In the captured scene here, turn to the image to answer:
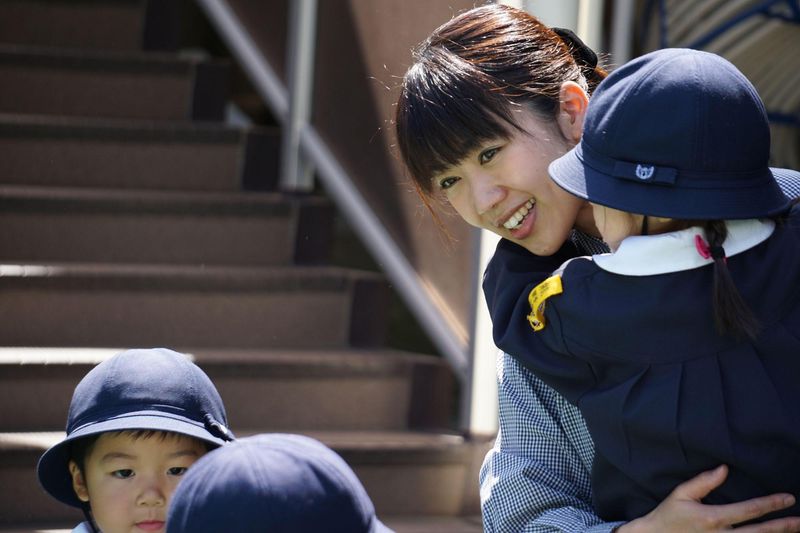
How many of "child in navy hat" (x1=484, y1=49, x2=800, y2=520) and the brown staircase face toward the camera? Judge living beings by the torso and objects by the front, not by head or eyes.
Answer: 1

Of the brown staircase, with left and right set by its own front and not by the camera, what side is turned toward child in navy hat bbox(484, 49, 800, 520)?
front

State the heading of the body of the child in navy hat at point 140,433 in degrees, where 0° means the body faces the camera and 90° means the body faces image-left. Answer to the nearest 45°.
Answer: approximately 315°

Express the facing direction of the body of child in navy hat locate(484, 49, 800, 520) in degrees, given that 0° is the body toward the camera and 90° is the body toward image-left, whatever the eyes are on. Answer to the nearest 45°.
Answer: approximately 135°

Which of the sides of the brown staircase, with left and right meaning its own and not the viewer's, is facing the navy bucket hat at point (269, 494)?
front

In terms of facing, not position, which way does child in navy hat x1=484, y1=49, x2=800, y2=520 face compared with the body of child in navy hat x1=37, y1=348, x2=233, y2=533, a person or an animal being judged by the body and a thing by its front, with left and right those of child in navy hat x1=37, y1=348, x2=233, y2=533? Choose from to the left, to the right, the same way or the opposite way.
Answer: the opposite way

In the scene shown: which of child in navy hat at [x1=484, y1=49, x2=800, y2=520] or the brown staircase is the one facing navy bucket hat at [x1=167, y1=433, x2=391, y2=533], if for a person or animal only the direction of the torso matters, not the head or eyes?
the brown staircase

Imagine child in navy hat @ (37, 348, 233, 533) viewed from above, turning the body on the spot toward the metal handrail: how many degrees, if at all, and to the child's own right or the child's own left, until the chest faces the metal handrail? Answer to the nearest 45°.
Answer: approximately 135° to the child's own left

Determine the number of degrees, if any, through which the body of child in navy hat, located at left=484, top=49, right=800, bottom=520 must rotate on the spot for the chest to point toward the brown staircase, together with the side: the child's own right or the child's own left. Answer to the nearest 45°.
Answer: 0° — they already face it

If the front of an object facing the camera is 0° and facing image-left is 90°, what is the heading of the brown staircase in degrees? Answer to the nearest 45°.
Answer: approximately 0°

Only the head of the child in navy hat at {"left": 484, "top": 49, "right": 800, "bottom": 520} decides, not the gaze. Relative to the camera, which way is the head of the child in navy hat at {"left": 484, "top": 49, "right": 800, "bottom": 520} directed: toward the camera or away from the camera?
away from the camera

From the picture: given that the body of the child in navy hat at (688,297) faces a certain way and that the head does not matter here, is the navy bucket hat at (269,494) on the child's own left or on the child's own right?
on the child's own left
